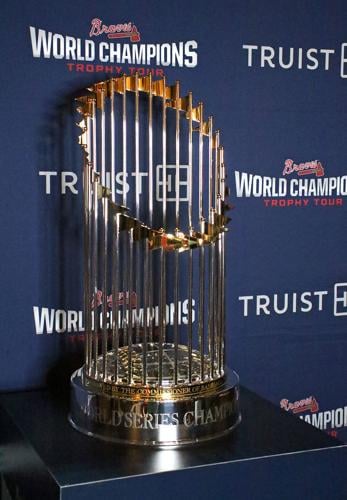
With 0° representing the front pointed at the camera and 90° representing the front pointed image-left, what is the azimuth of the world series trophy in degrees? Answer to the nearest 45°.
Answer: approximately 0°
